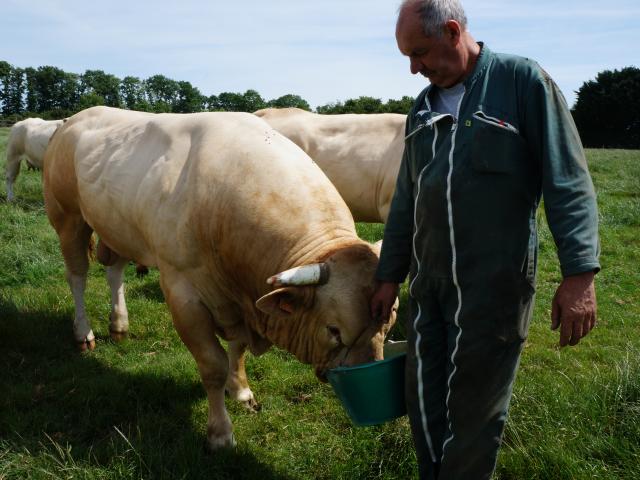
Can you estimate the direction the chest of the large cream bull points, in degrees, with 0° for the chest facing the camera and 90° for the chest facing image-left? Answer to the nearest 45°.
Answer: approximately 315°

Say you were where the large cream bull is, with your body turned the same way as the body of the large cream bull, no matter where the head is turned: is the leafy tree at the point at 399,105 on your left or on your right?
on your left

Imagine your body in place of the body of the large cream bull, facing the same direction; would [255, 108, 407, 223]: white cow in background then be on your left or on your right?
on your left

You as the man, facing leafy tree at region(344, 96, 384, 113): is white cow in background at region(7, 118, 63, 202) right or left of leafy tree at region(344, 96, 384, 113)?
left

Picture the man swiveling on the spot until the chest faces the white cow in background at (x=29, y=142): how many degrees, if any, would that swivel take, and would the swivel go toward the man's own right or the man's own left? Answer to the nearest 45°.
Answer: approximately 90° to the man's own right

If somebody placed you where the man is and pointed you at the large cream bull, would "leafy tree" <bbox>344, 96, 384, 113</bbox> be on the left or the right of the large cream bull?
right

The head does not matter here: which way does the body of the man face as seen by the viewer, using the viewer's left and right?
facing the viewer and to the left of the viewer

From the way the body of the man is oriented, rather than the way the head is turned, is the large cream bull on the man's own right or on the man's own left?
on the man's own right

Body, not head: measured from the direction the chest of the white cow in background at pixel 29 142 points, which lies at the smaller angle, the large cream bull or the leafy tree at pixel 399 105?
the leafy tree

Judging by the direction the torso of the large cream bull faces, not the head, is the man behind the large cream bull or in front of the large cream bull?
in front

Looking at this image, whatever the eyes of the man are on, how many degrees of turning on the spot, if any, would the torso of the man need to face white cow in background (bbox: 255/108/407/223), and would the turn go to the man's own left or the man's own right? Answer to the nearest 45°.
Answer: approximately 135° to the man's own right

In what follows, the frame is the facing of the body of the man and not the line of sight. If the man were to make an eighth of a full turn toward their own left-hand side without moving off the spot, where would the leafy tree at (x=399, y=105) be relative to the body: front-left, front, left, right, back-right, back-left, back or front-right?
back
